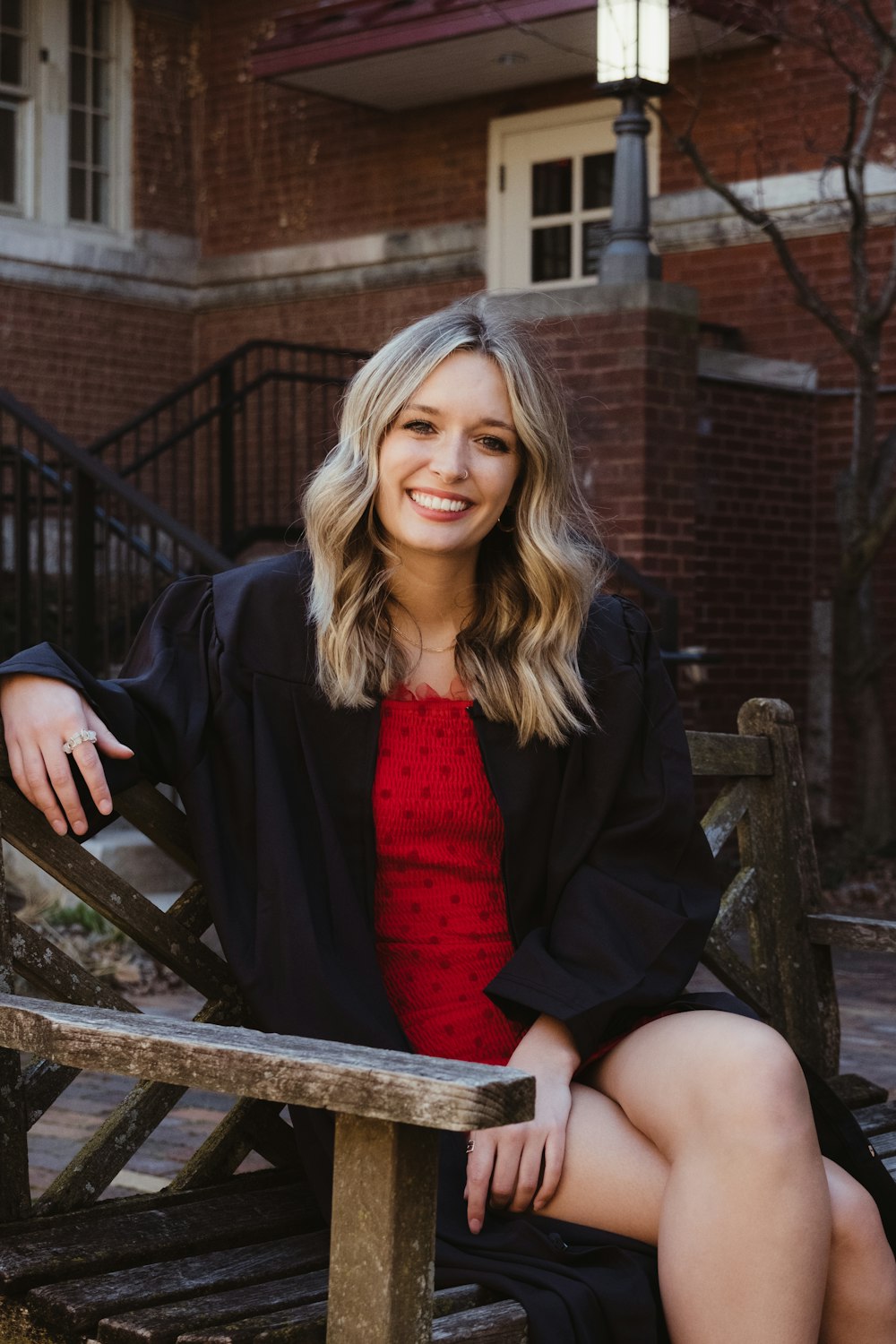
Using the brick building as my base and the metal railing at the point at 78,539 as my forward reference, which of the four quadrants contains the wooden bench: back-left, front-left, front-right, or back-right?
front-left

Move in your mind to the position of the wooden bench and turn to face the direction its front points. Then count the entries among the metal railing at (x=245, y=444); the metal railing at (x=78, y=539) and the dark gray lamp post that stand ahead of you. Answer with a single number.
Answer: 0

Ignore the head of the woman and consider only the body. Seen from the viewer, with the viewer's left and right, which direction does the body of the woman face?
facing the viewer

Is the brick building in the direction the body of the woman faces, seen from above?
no

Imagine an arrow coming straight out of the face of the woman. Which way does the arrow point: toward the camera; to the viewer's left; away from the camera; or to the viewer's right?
toward the camera

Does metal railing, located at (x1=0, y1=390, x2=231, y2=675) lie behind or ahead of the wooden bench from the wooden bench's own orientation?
behind

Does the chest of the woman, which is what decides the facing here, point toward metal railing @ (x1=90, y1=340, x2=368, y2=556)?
no

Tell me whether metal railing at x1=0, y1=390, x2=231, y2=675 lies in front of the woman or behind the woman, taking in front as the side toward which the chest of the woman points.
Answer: behind

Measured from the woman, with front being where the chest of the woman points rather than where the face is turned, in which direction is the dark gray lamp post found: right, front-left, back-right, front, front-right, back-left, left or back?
back

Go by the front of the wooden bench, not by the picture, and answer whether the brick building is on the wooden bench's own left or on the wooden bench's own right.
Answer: on the wooden bench's own left

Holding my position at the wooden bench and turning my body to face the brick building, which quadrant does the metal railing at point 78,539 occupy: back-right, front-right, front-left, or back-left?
front-left
